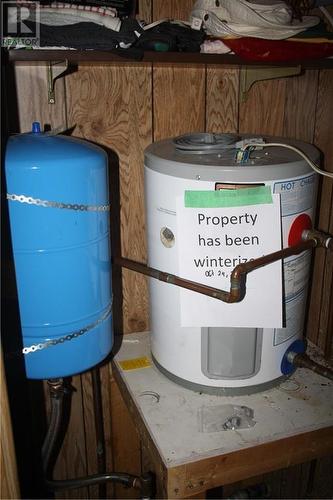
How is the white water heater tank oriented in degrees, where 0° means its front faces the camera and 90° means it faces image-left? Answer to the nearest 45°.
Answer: approximately 0°
